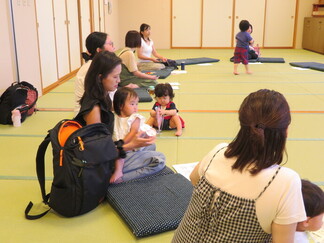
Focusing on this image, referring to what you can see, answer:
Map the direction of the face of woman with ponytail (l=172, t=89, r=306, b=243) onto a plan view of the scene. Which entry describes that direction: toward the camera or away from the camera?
away from the camera

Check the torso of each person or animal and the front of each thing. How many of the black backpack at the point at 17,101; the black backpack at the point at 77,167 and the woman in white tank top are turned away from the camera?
0

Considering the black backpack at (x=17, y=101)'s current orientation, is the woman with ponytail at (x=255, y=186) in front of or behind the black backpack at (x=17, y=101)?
in front

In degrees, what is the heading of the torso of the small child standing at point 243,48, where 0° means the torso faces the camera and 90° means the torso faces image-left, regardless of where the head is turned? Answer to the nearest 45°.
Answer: approximately 225°

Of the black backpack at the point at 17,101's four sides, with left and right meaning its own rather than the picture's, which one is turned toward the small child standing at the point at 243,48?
left

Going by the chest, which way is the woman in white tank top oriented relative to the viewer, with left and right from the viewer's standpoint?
facing the viewer and to the right of the viewer

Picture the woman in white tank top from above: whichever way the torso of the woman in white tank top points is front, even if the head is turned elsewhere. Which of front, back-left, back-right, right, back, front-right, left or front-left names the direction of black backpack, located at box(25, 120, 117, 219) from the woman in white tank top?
front-right

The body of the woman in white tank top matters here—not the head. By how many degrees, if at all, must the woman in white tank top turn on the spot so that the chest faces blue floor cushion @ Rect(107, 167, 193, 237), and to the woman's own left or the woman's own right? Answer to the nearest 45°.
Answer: approximately 45° to the woman's own right

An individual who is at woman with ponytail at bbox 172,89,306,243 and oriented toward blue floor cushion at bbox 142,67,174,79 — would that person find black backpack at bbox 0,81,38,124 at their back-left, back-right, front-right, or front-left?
front-left

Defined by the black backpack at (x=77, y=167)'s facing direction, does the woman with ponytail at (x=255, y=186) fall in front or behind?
in front

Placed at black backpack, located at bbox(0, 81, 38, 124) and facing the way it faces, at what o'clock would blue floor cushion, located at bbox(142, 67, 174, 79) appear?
The blue floor cushion is roughly at 9 o'clock from the black backpack.
